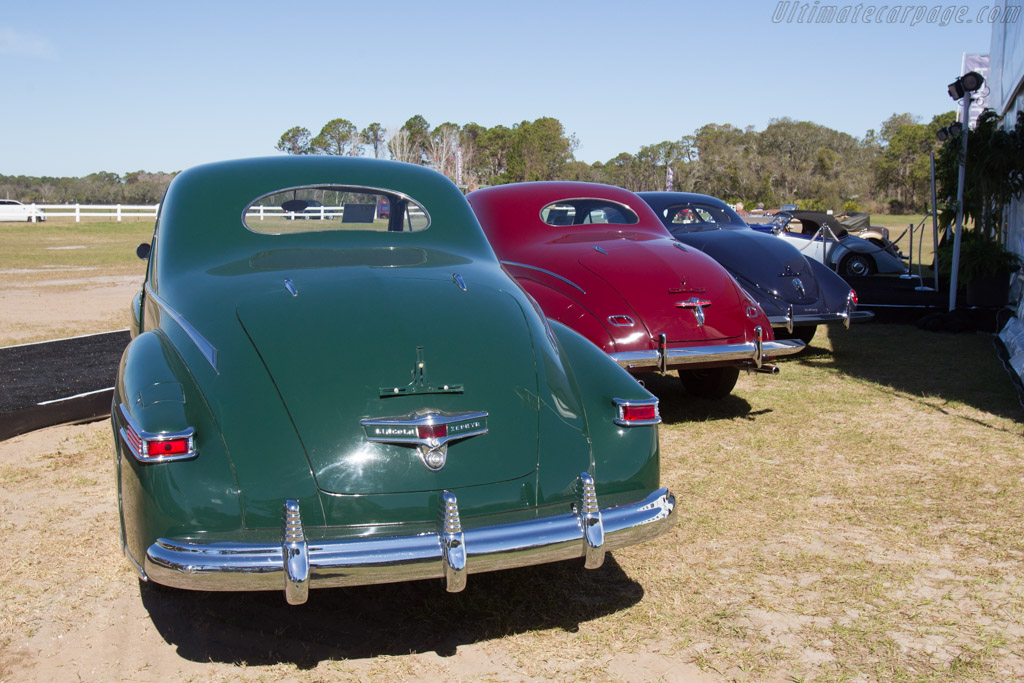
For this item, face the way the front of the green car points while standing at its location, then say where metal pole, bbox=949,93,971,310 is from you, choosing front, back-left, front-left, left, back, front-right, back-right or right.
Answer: front-right

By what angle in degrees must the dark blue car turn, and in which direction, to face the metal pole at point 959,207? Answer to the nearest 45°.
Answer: approximately 90° to its right

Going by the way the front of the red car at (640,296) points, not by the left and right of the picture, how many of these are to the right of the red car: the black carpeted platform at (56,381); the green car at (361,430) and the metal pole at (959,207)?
1

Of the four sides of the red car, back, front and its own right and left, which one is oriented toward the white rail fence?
front

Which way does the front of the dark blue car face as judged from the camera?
facing away from the viewer and to the left of the viewer

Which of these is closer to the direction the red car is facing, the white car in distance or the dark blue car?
the white car in distance

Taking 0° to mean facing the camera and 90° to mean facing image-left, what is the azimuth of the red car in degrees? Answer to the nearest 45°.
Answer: approximately 135°

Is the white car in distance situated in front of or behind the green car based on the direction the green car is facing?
in front

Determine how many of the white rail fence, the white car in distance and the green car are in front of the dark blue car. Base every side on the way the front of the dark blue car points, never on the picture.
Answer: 2

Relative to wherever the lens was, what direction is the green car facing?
facing away from the viewer

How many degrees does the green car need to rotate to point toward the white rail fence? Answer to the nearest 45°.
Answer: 0° — it already faces it

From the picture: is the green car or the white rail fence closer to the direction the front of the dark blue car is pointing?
the white rail fence

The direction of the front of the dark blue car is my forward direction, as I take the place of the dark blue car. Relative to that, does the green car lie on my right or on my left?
on my left

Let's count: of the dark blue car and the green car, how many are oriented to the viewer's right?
0

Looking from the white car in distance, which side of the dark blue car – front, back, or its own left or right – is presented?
front
